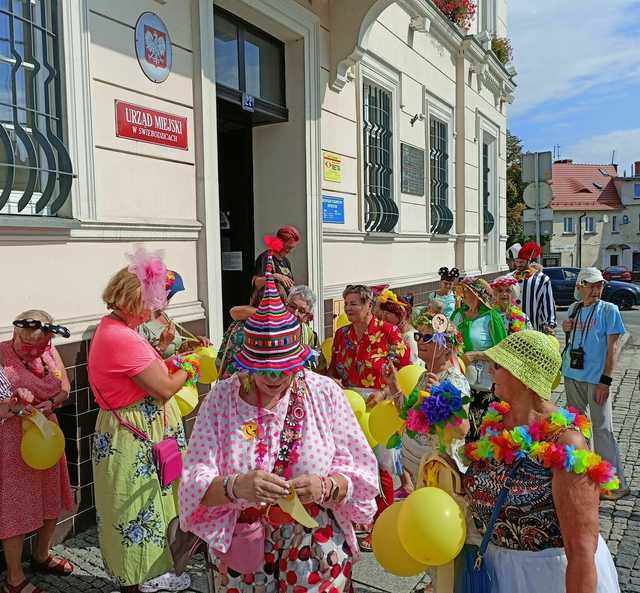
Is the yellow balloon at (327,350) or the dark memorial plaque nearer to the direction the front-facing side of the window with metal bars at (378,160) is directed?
the yellow balloon

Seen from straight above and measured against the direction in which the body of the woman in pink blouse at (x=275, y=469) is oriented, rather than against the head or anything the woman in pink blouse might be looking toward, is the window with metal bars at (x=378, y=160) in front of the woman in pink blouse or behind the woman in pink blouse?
behind

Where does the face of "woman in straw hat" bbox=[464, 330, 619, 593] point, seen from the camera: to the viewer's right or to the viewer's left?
to the viewer's left

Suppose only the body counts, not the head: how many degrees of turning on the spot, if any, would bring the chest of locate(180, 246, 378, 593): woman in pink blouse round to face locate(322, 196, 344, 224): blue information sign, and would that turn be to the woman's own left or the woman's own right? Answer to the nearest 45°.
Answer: approximately 180°

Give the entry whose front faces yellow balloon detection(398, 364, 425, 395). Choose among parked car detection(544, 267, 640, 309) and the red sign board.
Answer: the red sign board

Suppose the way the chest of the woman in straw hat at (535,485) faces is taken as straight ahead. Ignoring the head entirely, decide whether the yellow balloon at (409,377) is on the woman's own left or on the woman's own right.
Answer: on the woman's own right

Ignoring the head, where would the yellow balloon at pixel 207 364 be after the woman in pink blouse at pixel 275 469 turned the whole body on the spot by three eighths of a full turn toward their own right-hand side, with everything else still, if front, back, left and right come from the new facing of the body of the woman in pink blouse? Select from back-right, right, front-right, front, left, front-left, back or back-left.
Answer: front-right

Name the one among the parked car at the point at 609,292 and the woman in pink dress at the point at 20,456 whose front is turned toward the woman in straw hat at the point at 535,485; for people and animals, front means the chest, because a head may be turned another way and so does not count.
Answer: the woman in pink dress

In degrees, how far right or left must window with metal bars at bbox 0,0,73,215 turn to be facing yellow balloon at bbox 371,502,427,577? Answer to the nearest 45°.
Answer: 0° — it already faces it

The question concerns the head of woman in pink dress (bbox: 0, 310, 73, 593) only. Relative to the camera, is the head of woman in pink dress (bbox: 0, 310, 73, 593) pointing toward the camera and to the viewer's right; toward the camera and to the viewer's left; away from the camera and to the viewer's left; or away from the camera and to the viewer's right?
toward the camera and to the viewer's right
